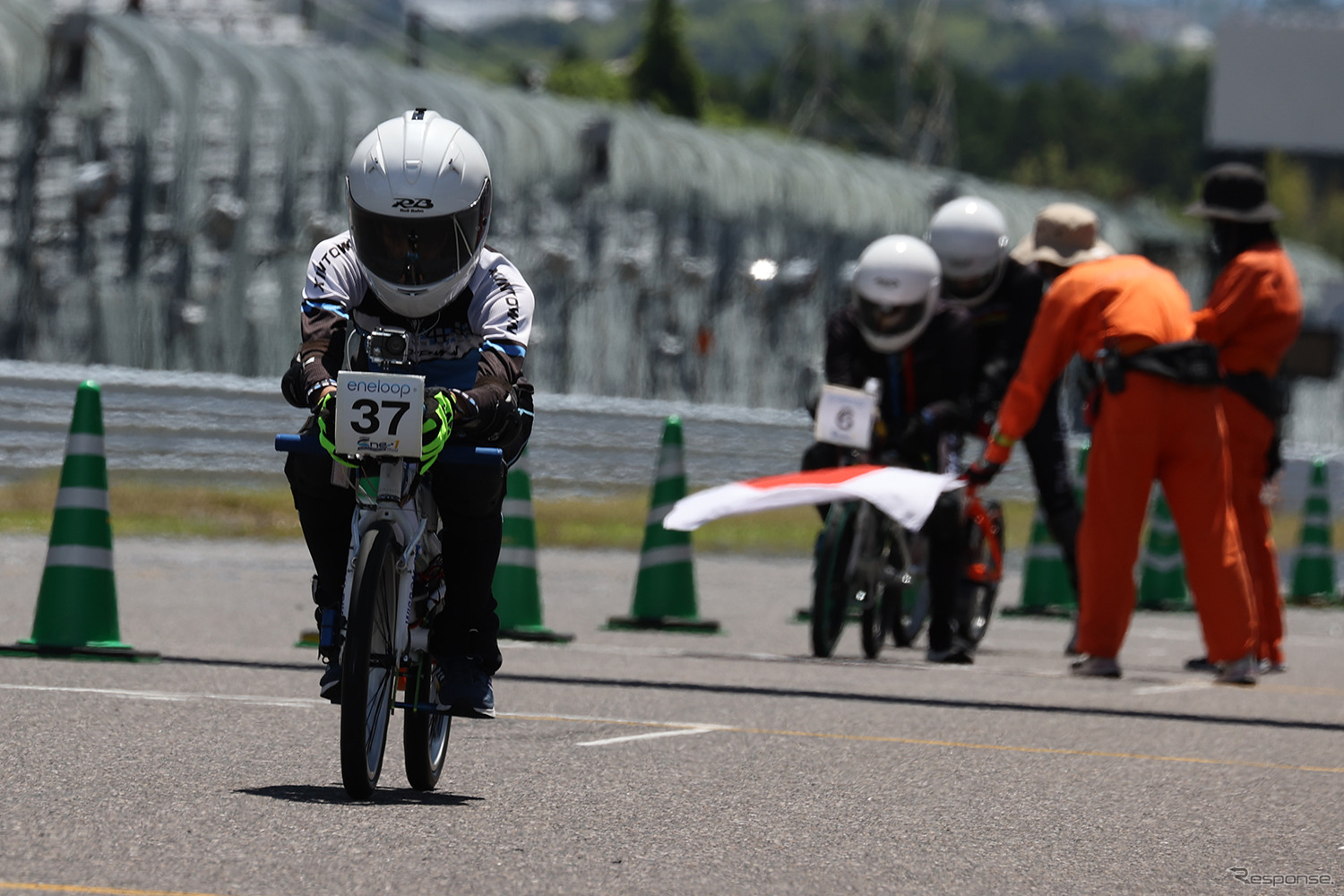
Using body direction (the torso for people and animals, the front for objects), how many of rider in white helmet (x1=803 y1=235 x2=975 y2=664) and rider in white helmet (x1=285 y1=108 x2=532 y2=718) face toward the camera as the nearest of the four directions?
2

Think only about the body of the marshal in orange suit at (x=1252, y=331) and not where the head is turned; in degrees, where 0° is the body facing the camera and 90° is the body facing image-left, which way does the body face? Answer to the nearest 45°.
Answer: approximately 90°

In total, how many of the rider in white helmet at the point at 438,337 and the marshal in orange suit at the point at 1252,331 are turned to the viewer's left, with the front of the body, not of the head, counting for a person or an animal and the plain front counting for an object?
1

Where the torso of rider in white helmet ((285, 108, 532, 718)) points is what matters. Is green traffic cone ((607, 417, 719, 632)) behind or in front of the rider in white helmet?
behind

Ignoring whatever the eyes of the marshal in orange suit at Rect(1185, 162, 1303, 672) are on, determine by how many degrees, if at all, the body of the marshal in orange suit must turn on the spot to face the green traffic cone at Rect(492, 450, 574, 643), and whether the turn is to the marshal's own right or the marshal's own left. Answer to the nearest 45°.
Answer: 0° — they already face it

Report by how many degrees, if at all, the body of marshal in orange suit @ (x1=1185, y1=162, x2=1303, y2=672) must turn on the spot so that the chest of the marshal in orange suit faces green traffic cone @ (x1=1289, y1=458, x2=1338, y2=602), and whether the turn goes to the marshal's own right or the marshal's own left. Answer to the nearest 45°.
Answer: approximately 90° to the marshal's own right

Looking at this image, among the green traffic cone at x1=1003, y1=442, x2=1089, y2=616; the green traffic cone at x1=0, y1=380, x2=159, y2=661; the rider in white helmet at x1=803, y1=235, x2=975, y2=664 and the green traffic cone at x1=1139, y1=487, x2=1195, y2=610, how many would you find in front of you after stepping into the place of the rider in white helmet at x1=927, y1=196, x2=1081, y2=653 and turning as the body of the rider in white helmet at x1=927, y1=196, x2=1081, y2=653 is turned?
2

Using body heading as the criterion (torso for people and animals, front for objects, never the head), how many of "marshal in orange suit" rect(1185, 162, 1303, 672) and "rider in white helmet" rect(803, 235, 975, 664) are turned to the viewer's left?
1

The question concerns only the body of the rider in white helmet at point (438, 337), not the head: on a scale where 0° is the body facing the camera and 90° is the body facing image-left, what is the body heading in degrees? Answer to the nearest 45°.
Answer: approximately 0°

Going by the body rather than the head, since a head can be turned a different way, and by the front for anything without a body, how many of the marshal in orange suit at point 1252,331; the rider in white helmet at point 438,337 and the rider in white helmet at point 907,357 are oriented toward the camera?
2
